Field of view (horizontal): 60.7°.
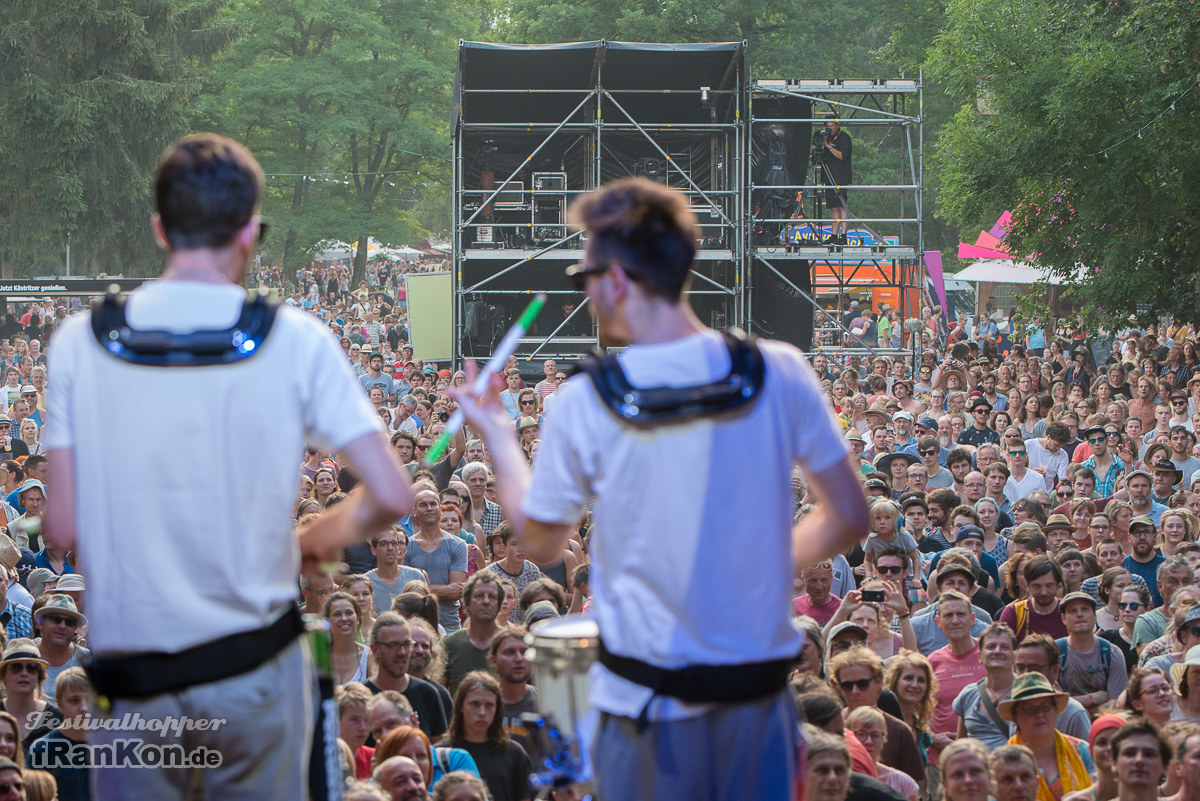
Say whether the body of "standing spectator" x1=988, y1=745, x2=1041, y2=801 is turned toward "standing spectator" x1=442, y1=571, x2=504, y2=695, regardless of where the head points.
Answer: no

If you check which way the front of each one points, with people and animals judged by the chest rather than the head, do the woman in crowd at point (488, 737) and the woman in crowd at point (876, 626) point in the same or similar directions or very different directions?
same or similar directions

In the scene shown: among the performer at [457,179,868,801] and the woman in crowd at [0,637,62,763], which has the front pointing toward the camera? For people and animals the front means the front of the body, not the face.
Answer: the woman in crowd

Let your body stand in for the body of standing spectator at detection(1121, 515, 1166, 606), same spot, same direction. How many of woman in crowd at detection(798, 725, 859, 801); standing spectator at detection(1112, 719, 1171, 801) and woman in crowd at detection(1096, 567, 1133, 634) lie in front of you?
3

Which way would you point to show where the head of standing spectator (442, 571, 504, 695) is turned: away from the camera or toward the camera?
toward the camera

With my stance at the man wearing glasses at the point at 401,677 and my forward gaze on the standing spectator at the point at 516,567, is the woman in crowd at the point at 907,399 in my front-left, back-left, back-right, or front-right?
front-right

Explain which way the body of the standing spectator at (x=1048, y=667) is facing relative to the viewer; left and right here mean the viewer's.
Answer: facing the viewer and to the left of the viewer

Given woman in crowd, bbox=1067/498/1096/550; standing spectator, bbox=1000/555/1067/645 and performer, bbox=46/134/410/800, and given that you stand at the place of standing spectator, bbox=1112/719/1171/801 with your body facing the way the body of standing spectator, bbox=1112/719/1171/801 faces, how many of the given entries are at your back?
2

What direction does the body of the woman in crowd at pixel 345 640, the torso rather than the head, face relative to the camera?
toward the camera

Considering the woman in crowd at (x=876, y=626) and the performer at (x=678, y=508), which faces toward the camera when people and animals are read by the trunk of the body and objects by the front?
the woman in crowd

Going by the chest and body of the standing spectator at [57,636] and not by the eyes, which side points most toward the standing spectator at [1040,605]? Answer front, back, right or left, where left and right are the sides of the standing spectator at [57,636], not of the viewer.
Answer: left

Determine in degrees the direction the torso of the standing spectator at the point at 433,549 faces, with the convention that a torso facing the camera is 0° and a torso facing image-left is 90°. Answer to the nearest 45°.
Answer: approximately 0°

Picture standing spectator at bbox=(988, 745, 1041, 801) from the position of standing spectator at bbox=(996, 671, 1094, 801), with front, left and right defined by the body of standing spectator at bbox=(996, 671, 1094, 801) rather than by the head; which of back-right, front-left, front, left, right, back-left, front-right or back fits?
front

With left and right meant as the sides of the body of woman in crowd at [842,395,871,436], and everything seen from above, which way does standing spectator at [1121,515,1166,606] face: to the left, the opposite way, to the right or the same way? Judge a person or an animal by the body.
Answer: the same way

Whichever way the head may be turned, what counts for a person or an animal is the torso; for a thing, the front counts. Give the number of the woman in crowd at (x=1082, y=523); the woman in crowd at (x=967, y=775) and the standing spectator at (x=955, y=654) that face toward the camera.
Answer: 3

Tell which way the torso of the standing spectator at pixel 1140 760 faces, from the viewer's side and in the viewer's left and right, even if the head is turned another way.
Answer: facing the viewer

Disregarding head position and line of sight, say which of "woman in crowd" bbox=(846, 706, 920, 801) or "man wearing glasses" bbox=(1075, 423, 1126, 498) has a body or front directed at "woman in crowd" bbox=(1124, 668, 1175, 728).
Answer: the man wearing glasses

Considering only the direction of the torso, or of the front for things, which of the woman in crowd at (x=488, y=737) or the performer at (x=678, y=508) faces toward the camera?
the woman in crowd

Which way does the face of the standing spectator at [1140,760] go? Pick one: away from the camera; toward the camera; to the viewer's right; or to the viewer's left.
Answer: toward the camera

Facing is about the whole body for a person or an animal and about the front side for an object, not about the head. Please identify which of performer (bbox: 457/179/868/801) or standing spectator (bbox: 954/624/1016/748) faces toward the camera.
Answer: the standing spectator
